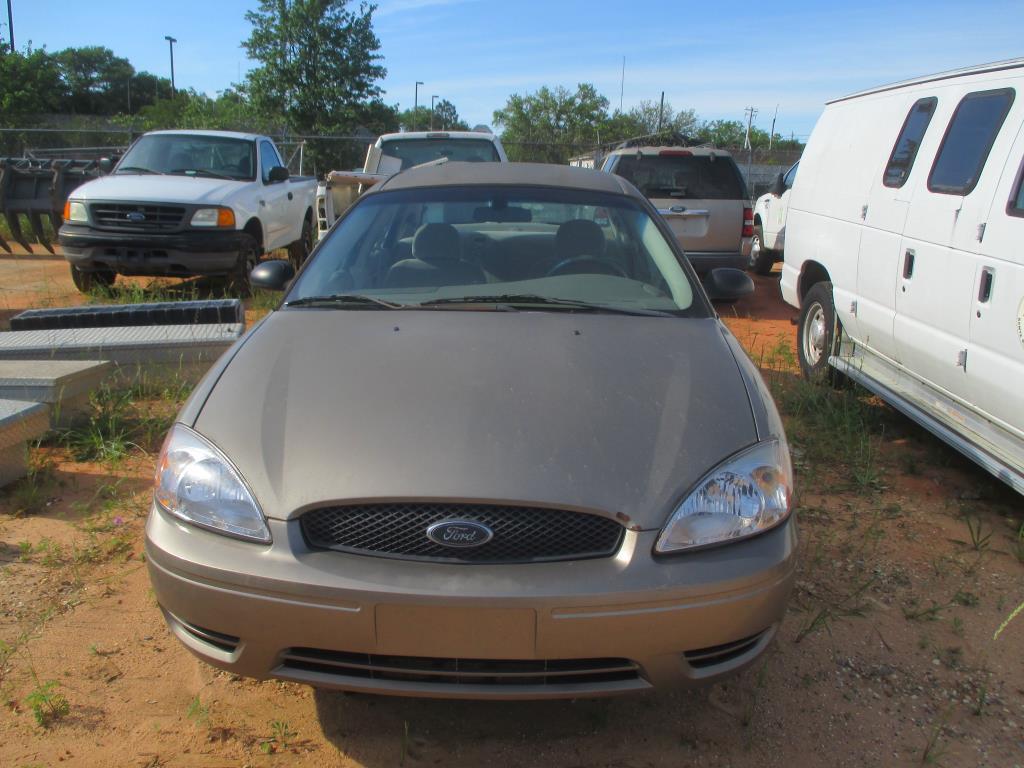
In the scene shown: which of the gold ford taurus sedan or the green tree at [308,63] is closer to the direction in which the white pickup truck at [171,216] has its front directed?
the gold ford taurus sedan

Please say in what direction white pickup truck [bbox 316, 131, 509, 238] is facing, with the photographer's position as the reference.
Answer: facing away from the viewer

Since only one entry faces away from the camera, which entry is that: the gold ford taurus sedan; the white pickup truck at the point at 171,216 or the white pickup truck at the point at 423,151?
the white pickup truck at the point at 423,151

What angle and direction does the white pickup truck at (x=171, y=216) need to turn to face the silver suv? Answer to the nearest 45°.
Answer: approximately 135° to its left

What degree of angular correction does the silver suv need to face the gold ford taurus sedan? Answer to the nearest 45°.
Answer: approximately 180°

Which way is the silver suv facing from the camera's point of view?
away from the camera

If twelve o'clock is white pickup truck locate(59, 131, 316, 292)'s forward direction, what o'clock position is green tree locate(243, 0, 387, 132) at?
The green tree is roughly at 5 o'clock from the white pickup truck.

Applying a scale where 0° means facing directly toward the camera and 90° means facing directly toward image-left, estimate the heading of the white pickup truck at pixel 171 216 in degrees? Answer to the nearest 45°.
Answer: approximately 45°

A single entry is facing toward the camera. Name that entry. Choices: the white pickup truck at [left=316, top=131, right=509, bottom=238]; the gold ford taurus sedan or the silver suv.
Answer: the gold ford taurus sedan

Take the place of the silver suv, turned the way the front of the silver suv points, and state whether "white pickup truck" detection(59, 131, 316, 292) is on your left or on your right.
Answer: on your left

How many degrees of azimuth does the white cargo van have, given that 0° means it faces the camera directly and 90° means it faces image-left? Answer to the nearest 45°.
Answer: approximately 315°

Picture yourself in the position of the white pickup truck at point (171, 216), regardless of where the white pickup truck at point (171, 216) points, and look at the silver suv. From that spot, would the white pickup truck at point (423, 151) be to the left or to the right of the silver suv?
left
